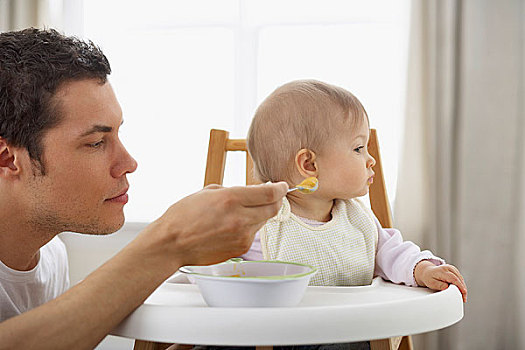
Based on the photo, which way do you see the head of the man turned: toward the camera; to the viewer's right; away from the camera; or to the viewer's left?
to the viewer's right

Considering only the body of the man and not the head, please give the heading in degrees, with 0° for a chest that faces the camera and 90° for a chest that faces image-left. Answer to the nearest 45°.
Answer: approximately 270°

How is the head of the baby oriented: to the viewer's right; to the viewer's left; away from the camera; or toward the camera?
to the viewer's right

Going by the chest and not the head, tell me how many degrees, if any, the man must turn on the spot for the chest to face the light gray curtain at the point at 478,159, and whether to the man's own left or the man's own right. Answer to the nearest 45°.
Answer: approximately 45° to the man's own left
